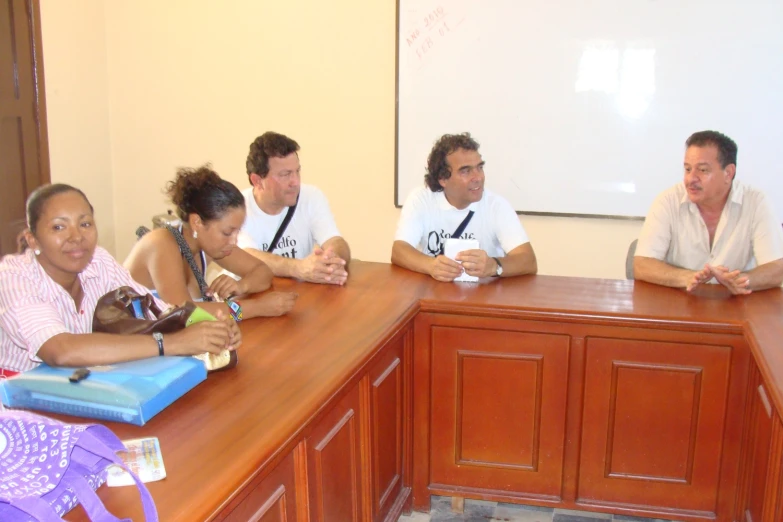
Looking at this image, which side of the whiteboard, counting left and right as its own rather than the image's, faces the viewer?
front

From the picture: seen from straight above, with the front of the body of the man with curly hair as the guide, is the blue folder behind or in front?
in front

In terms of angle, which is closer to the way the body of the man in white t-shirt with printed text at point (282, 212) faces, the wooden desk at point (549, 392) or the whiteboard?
the wooden desk

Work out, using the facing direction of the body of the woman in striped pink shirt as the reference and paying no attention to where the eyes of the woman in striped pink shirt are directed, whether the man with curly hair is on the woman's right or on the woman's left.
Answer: on the woman's left

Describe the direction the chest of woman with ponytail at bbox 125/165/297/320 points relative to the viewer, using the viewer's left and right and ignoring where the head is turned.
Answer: facing the viewer and to the right of the viewer

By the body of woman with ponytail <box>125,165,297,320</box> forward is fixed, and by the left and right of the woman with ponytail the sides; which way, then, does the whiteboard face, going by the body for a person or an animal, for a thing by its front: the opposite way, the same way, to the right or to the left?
to the right

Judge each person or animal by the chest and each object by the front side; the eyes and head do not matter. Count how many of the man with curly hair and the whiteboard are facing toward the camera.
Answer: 2

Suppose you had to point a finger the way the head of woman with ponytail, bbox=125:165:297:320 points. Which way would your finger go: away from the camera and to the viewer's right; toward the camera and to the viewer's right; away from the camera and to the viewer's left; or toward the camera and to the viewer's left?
toward the camera and to the viewer's right

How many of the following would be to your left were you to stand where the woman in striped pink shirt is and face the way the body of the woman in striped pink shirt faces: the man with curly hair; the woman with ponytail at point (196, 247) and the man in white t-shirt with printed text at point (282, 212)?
3
